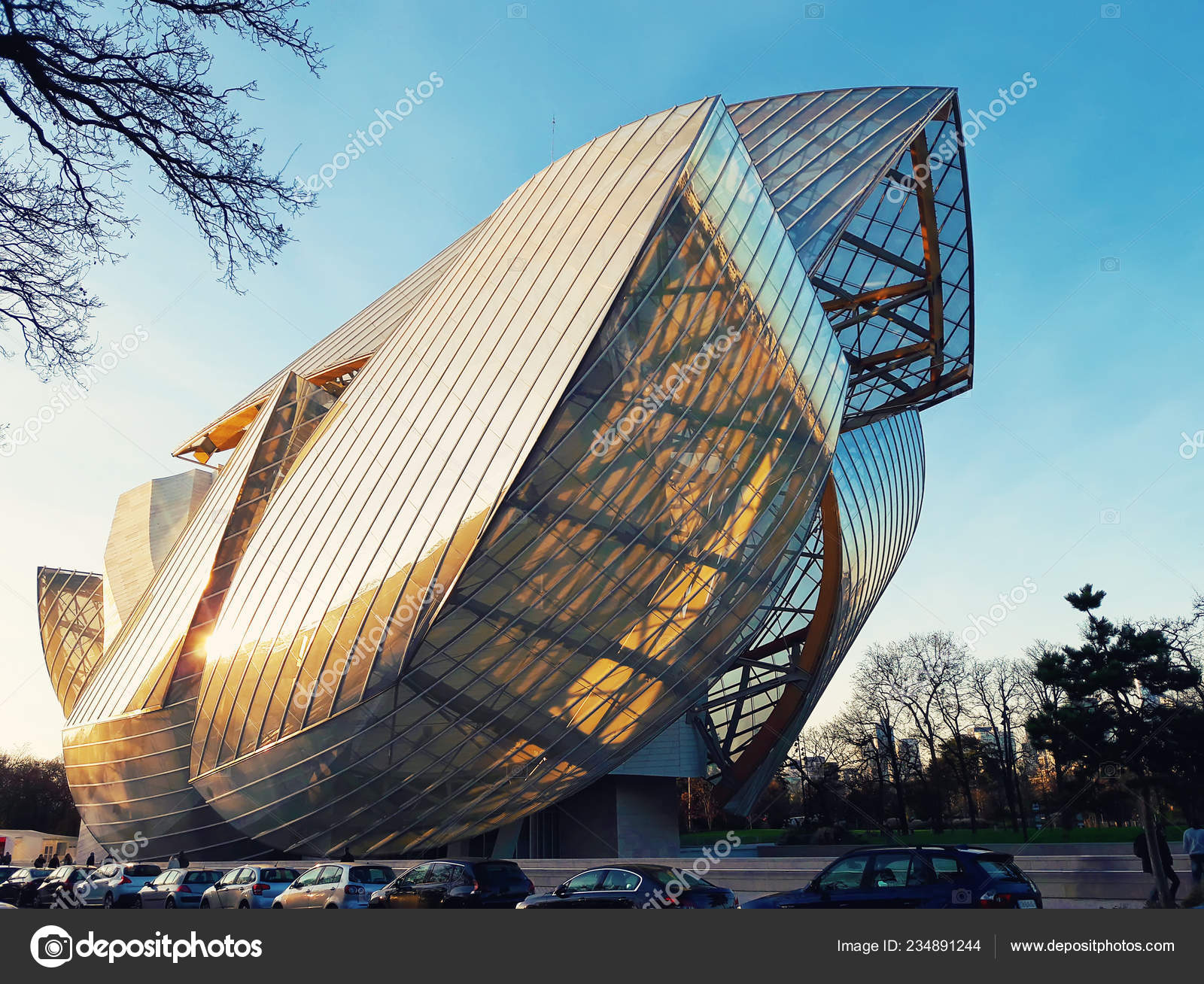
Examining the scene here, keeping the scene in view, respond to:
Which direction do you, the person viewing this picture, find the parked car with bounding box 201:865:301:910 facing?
facing away from the viewer and to the left of the viewer

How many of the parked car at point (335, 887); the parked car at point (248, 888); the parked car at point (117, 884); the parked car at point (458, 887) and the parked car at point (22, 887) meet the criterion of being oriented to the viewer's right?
0

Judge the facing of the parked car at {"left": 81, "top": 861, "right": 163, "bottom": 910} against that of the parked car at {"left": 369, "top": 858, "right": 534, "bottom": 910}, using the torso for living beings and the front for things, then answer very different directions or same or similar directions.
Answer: same or similar directions

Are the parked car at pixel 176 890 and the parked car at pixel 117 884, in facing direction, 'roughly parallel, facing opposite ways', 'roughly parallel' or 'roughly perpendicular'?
roughly parallel

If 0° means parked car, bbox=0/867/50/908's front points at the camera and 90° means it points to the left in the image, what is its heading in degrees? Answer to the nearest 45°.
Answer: approximately 135°

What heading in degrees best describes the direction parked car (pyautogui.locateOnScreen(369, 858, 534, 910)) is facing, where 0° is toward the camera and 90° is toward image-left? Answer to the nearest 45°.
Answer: approximately 135°

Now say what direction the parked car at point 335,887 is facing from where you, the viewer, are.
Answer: facing away from the viewer and to the left of the viewer

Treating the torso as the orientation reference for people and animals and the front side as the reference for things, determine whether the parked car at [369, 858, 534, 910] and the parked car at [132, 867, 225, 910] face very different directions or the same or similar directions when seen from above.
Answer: same or similar directions

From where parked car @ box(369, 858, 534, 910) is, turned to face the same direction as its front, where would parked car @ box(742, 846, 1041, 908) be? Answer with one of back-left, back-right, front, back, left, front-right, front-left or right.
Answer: back

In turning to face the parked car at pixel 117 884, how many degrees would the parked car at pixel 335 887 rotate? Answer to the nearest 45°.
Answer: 0° — it already faces it

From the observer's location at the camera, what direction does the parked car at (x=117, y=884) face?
facing away from the viewer and to the left of the viewer

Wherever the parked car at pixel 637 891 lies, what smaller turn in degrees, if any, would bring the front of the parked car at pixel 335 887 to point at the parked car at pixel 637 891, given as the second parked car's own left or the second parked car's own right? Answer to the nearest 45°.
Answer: approximately 180°

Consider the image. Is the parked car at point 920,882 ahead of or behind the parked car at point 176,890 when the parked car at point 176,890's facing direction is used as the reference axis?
behind
